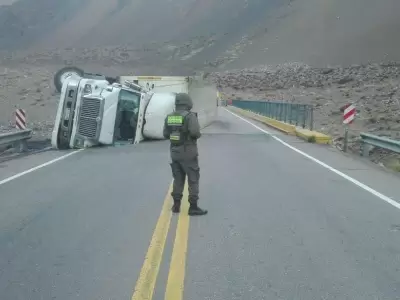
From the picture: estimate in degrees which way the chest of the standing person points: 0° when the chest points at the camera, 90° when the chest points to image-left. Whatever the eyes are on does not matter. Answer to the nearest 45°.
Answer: approximately 225°

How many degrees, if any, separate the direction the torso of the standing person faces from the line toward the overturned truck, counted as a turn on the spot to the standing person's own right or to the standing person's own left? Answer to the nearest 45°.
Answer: approximately 45° to the standing person's own left

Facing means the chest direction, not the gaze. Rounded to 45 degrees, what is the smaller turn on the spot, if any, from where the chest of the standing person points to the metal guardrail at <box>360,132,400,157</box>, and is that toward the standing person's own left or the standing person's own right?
0° — they already face it

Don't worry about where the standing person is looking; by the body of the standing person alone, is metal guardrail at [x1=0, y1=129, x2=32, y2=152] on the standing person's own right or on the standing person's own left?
on the standing person's own left

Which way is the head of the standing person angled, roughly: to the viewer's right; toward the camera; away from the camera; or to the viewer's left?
away from the camera
